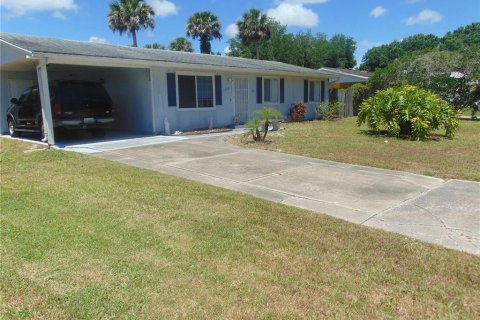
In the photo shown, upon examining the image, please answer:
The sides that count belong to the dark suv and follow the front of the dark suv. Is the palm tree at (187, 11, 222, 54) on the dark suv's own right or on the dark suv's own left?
on the dark suv's own right

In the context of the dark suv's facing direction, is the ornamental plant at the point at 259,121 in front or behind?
behind

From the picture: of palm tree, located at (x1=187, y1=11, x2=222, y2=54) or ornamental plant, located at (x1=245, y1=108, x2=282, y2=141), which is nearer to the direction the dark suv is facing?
the palm tree

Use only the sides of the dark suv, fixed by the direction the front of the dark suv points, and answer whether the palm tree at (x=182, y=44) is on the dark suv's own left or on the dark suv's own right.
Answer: on the dark suv's own right

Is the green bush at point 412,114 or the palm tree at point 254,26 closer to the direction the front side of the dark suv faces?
the palm tree

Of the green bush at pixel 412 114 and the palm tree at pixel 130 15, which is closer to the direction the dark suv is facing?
the palm tree

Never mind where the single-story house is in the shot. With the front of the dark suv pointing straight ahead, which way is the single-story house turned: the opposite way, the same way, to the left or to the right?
the opposite way

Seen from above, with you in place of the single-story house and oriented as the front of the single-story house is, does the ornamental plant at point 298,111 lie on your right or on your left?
on your left

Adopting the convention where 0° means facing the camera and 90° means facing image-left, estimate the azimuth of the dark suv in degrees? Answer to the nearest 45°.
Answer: approximately 135°

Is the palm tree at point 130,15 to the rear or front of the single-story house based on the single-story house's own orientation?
to the rear

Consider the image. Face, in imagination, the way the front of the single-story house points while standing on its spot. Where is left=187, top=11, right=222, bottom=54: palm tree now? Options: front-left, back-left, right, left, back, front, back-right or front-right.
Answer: back-left

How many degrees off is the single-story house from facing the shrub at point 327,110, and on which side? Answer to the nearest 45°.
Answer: approximately 90° to its left

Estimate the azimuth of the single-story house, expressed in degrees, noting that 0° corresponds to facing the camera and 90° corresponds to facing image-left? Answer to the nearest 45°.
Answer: approximately 315°

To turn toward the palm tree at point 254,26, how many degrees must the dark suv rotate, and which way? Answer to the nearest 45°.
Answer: approximately 90° to its right
